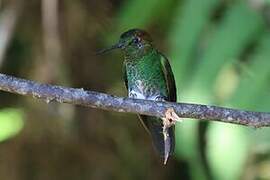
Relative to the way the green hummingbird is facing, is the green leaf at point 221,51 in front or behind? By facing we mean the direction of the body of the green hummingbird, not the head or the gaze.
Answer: behind

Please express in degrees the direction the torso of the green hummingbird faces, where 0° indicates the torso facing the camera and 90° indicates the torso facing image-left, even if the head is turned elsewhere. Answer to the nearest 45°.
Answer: approximately 45°
